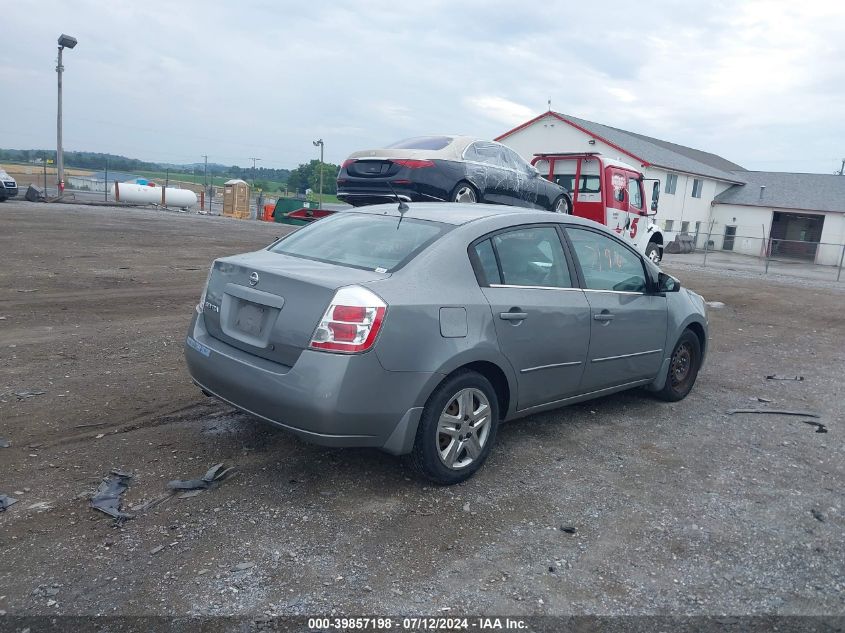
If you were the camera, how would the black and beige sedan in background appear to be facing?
facing away from the viewer and to the right of the viewer

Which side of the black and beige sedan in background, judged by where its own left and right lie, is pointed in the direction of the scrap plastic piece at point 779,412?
right

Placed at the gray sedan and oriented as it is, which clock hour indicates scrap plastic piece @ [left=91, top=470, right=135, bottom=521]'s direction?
The scrap plastic piece is roughly at 7 o'clock from the gray sedan.

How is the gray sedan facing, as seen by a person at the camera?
facing away from the viewer and to the right of the viewer

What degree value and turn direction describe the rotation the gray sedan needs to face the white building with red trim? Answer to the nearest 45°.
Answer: approximately 45° to its left

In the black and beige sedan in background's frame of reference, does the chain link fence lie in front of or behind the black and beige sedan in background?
in front

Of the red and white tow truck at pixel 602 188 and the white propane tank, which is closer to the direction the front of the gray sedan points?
the red and white tow truck

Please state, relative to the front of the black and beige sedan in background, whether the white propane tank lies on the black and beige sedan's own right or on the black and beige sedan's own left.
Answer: on the black and beige sedan's own left

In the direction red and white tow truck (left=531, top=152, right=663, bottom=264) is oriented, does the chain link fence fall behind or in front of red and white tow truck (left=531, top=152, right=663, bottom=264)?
in front

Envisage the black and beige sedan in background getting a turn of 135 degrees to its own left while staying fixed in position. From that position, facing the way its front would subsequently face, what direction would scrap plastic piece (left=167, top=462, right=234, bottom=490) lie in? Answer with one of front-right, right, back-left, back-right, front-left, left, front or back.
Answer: left
